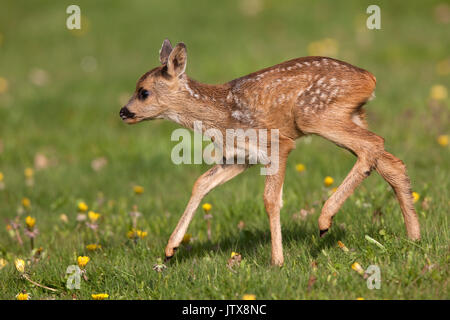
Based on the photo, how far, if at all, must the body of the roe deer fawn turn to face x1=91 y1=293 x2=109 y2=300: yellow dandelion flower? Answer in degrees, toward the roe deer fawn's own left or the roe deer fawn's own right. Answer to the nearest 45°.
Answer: approximately 45° to the roe deer fawn's own left

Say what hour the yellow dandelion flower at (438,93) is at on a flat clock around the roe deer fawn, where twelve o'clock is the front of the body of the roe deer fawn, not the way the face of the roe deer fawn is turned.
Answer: The yellow dandelion flower is roughly at 4 o'clock from the roe deer fawn.

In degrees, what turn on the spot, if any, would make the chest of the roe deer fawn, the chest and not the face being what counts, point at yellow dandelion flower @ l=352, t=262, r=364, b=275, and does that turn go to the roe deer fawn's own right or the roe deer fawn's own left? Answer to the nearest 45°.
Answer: approximately 135° to the roe deer fawn's own left

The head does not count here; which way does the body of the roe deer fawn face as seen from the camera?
to the viewer's left

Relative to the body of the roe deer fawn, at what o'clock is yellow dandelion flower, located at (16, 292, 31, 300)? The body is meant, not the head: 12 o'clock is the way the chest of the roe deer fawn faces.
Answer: The yellow dandelion flower is roughly at 11 o'clock from the roe deer fawn.
